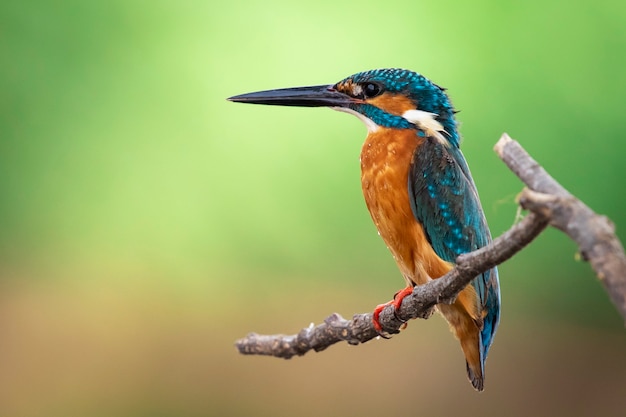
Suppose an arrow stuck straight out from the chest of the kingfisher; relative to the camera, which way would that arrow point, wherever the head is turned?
to the viewer's left
